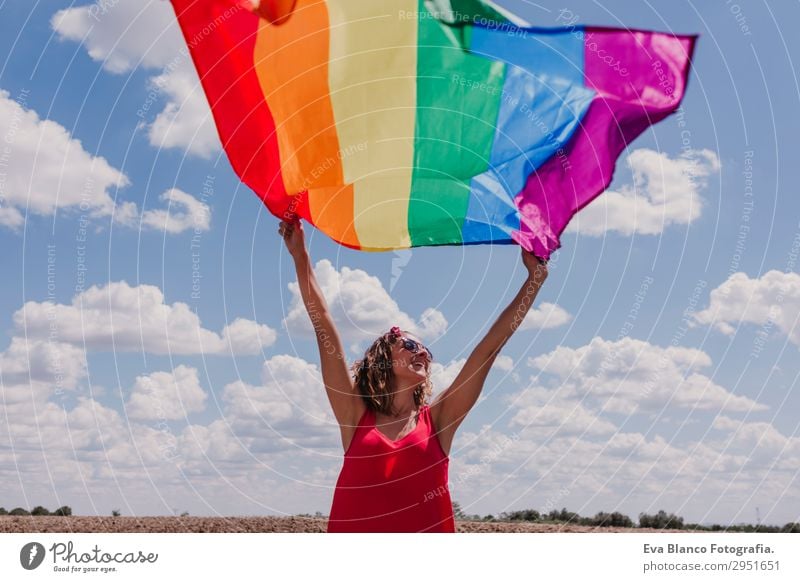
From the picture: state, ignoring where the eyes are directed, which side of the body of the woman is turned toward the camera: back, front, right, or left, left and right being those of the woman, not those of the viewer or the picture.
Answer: front
